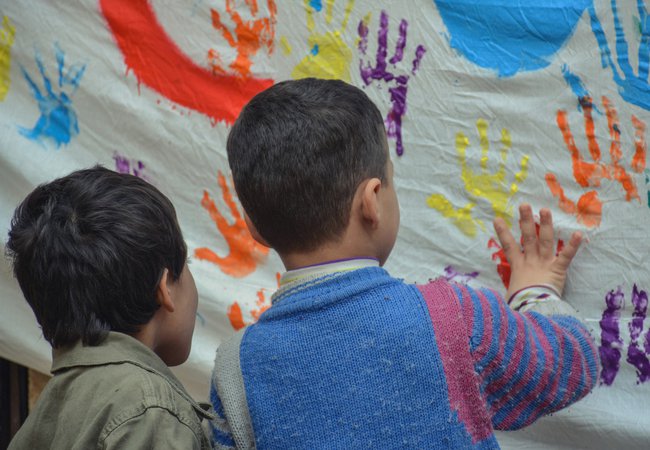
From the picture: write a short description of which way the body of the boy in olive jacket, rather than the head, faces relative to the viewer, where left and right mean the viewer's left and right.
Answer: facing away from the viewer and to the right of the viewer

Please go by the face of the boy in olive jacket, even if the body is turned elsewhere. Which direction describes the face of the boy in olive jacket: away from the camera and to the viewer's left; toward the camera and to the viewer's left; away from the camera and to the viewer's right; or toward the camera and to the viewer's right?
away from the camera and to the viewer's right

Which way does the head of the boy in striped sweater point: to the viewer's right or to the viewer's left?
to the viewer's right
